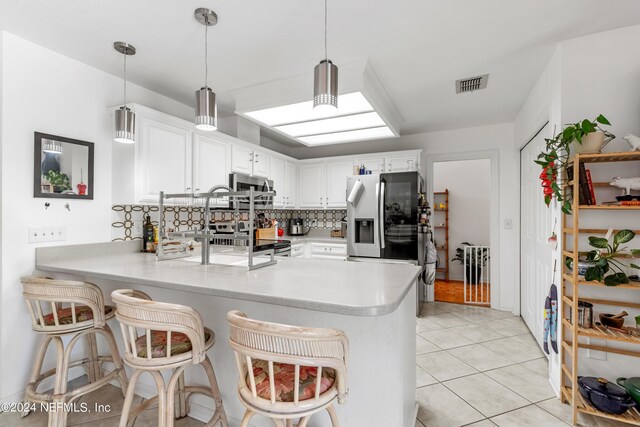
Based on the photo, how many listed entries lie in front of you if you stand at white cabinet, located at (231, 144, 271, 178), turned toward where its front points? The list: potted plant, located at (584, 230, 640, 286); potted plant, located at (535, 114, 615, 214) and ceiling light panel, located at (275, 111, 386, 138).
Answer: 3

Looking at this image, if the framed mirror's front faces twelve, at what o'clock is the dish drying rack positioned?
The dish drying rack is roughly at 12 o'clock from the framed mirror.

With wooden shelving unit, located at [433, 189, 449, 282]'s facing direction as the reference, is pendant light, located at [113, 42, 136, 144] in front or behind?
in front

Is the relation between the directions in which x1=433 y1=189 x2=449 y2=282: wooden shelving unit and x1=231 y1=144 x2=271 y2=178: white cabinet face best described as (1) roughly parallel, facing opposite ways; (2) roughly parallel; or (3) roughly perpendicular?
roughly perpendicular

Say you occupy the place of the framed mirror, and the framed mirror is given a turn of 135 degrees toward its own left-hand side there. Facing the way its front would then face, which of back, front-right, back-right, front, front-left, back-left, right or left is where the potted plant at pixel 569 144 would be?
back-right

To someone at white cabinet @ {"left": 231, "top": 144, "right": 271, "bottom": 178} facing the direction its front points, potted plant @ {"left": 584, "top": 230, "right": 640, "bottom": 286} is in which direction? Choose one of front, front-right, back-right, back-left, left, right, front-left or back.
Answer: front

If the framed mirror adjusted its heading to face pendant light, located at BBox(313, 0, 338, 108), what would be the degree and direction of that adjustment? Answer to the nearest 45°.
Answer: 0° — it already faces it

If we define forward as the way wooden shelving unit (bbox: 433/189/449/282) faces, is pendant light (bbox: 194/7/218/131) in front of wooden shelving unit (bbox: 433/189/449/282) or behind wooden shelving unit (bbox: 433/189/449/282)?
in front

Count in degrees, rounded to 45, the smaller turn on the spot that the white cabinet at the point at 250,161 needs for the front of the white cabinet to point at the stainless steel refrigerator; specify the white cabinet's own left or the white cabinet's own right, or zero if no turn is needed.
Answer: approximately 45° to the white cabinet's own left

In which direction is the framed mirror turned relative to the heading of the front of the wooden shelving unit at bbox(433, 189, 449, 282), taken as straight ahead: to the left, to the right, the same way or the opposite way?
to the left

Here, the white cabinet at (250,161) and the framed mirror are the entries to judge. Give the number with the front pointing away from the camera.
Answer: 0

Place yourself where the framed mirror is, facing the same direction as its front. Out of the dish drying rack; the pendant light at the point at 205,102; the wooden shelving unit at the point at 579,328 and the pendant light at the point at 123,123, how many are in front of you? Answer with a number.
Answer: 4

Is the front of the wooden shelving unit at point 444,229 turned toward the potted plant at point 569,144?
yes

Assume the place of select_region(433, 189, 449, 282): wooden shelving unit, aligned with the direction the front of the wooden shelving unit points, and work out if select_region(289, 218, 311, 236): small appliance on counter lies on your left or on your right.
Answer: on your right

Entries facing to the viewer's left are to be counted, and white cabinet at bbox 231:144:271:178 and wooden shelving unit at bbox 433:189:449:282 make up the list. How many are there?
0

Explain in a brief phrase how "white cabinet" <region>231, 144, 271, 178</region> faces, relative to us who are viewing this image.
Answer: facing the viewer and to the right of the viewer

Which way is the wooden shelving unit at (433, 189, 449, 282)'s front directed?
toward the camera
